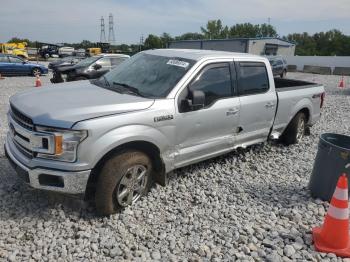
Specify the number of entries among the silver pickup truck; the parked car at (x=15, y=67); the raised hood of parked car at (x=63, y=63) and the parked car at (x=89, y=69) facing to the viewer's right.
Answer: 1

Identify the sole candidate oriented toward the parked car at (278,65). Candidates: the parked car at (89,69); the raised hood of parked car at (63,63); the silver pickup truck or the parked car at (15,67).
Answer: the parked car at (15,67)

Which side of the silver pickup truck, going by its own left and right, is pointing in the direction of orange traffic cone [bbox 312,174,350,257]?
left

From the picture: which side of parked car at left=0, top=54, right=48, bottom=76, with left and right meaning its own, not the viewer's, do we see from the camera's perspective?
right

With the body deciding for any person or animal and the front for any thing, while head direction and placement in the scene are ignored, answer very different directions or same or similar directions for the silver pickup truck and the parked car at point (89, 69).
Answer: same or similar directions

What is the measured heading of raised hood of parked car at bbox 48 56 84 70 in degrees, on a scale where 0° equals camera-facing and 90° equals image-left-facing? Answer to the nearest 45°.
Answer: approximately 45°

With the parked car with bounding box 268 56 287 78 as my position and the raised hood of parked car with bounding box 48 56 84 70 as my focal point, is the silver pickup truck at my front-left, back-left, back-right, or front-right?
front-left

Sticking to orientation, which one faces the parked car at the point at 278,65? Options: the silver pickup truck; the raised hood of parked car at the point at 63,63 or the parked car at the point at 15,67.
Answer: the parked car at the point at 15,67

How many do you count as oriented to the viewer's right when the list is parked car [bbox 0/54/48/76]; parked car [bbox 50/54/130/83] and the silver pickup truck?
1

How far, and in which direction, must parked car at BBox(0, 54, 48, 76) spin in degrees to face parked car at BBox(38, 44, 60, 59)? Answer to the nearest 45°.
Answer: approximately 90° to its left

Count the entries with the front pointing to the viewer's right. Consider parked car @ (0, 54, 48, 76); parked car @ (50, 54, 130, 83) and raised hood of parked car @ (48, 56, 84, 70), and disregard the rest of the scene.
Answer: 1

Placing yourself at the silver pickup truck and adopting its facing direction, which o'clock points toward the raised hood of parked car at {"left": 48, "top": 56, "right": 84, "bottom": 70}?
The raised hood of parked car is roughly at 4 o'clock from the silver pickup truck.

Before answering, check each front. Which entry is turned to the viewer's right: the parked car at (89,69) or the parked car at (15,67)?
the parked car at (15,67)

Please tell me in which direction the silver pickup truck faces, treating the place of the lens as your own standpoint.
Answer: facing the viewer and to the left of the viewer
